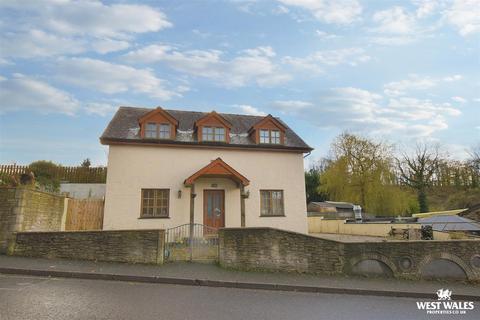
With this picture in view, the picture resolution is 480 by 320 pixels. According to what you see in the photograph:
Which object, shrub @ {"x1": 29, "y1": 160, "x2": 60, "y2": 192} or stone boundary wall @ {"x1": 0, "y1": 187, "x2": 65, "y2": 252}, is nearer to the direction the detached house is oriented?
the stone boundary wall

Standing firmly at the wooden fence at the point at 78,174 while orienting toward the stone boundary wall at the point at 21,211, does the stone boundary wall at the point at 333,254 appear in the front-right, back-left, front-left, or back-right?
front-left

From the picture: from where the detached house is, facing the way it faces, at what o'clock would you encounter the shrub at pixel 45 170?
The shrub is roughly at 4 o'clock from the detached house.

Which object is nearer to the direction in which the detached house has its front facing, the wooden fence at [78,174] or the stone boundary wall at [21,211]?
the stone boundary wall

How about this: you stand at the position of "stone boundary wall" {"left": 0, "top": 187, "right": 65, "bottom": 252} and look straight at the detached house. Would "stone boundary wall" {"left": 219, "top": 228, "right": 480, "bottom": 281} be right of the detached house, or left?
right

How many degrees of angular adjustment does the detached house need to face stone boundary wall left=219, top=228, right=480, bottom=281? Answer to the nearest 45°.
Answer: approximately 45° to its left

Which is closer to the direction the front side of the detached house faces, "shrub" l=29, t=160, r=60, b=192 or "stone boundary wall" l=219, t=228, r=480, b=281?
the stone boundary wall

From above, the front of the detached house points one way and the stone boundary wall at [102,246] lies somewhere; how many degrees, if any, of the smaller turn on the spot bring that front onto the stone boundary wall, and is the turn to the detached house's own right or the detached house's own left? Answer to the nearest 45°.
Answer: approximately 45° to the detached house's own right

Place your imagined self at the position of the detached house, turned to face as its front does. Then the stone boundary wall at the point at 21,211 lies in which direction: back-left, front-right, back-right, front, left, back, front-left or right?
front-right

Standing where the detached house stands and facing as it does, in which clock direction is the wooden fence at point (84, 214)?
The wooden fence is roughly at 3 o'clock from the detached house.

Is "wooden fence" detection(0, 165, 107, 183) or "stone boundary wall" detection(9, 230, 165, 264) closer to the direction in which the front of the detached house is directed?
the stone boundary wall

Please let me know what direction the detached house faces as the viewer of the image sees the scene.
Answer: facing the viewer

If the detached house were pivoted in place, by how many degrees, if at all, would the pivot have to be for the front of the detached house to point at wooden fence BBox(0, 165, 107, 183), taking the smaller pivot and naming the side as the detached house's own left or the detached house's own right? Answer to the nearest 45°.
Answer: approximately 135° to the detached house's own right
